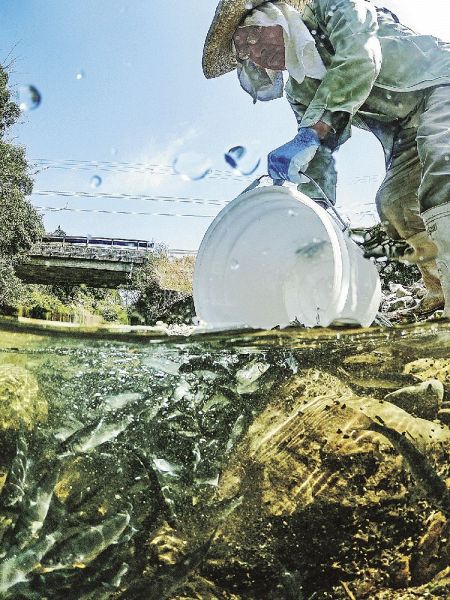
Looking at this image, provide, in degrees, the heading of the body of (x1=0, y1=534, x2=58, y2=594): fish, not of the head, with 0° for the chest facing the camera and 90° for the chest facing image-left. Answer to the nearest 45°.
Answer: approximately 90°

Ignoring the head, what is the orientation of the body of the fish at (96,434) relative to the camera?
to the viewer's left
